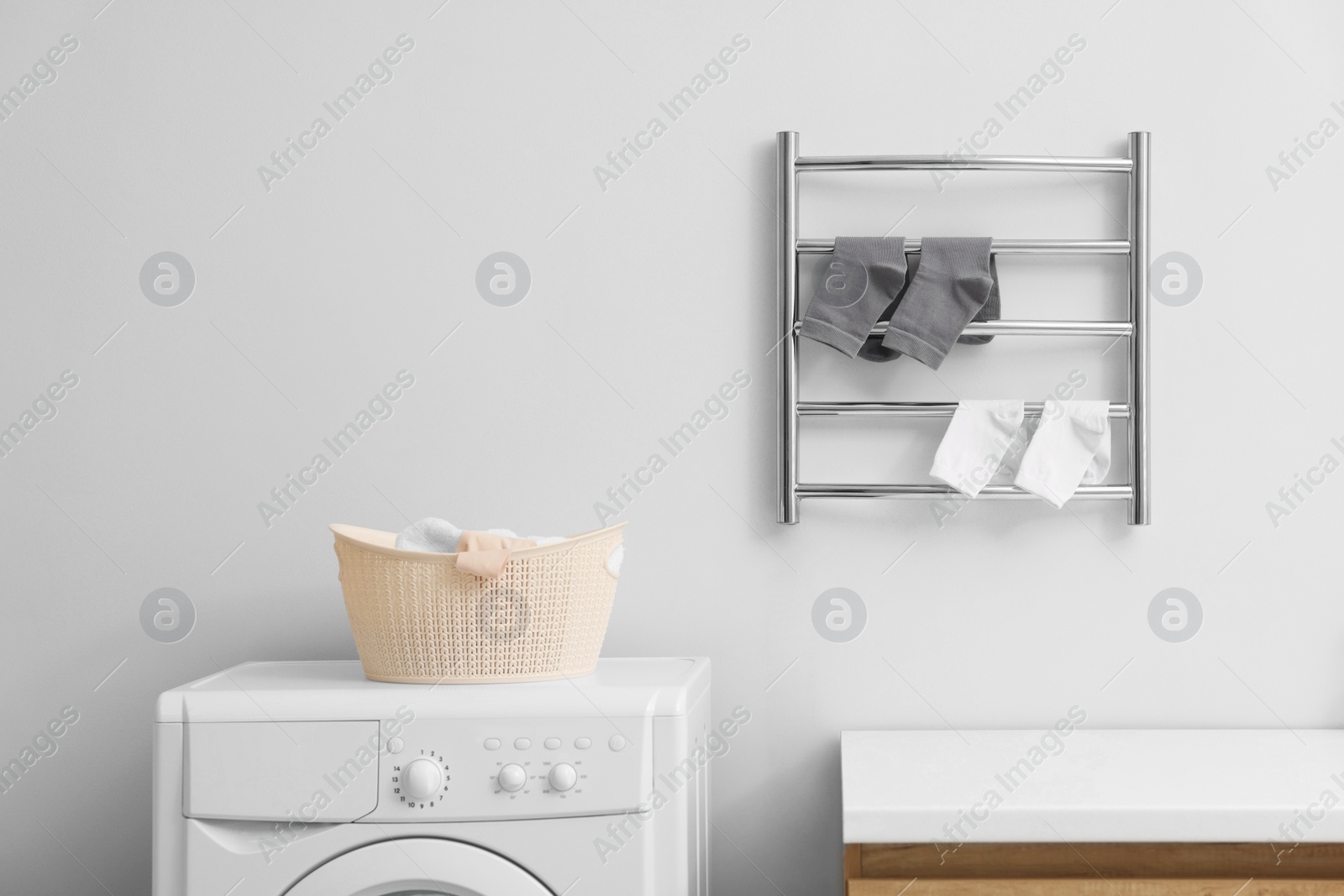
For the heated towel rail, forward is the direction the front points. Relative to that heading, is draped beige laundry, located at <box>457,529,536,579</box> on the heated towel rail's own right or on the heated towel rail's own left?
on the heated towel rail's own right

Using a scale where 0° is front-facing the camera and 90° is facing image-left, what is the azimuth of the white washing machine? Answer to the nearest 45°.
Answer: approximately 0°

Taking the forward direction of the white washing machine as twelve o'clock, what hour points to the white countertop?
The white countertop is roughly at 9 o'clock from the white washing machine.

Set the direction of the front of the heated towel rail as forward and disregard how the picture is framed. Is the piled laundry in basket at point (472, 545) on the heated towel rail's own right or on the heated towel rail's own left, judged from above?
on the heated towel rail's own right

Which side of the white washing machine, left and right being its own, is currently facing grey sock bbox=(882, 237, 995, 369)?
left

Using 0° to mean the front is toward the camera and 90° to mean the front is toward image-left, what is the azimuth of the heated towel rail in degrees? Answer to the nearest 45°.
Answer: approximately 0°

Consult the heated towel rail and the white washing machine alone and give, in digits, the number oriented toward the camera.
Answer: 2

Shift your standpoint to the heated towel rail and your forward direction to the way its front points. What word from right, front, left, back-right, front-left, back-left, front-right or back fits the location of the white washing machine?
front-right

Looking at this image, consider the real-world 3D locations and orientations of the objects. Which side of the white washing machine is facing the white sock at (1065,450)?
left
